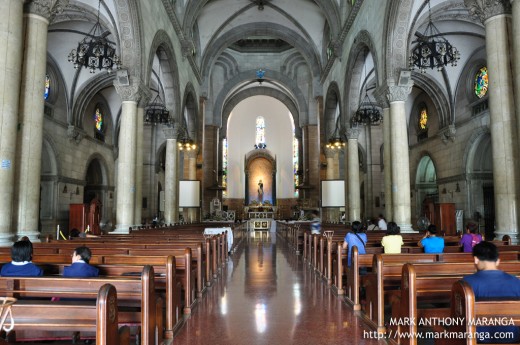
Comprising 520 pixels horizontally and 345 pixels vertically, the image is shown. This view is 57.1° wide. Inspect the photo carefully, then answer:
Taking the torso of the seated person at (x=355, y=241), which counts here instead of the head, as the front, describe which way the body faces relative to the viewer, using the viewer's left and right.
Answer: facing away from the viewer

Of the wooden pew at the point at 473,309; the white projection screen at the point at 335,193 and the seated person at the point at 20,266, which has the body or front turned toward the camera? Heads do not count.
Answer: the white projection screen

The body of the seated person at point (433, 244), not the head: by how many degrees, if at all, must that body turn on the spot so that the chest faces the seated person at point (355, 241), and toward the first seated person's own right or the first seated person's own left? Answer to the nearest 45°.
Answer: approximately 90° to the first seated person's own left

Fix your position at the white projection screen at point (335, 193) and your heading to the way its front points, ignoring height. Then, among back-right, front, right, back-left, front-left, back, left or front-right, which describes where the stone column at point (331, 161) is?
back

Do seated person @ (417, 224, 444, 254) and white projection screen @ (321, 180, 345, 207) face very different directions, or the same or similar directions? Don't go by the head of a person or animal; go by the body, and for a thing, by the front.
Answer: very different directions

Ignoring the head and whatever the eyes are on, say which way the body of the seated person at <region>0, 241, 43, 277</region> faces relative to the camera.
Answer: away from the camera

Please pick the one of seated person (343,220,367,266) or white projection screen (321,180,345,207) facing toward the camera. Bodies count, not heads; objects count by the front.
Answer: the white projection screen

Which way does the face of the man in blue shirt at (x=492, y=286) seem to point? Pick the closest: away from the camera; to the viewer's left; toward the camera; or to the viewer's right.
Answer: away from the camera

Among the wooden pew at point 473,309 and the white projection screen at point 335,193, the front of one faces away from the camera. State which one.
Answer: the wooden pew

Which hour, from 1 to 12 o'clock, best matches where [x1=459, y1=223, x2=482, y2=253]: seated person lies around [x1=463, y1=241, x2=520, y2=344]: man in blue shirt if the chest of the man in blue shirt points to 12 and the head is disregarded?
The seated person is roughly at 12 o'clock from the man in blue shirt.

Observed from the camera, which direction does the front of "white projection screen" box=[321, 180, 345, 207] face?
facing the viewer

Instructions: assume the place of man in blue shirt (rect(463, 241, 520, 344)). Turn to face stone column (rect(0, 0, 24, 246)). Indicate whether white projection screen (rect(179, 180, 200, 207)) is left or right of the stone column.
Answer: right

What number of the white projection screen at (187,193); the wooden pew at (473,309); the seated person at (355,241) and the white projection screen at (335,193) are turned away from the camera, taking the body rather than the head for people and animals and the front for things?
2

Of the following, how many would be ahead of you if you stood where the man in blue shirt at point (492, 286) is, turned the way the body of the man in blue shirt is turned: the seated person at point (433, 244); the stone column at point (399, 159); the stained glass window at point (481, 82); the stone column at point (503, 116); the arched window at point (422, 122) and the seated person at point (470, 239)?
6

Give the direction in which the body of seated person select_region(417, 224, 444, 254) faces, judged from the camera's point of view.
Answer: away from the camera

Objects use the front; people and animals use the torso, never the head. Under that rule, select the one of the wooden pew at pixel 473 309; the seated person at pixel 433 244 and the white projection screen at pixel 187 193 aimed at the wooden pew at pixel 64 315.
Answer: the white projection screen

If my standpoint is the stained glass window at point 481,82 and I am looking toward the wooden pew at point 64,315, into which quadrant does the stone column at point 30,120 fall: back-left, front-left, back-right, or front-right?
front-right

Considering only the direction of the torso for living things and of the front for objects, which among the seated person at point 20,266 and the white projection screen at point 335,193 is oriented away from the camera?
the seated person

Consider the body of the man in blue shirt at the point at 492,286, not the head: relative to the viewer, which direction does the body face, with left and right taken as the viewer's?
facing away from the viewer

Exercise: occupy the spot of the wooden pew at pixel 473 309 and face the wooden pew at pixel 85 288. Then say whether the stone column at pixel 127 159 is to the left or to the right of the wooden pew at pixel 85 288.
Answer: right

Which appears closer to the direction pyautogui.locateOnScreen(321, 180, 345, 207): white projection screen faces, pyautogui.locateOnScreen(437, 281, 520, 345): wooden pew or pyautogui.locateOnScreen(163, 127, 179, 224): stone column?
the wooden pew

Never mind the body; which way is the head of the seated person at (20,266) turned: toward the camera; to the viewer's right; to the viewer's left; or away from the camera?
away from the camera
